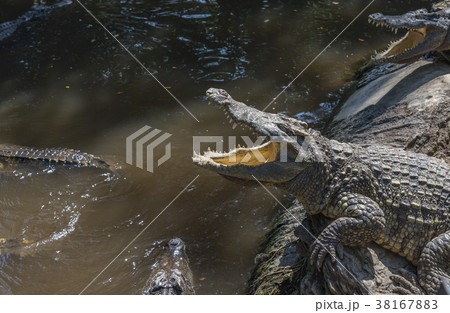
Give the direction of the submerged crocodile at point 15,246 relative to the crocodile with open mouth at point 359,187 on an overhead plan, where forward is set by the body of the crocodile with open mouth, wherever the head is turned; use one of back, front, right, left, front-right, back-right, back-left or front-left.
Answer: front

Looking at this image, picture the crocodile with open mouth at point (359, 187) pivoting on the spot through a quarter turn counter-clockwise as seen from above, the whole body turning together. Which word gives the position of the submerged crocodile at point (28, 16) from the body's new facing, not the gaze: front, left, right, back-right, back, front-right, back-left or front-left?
back-right

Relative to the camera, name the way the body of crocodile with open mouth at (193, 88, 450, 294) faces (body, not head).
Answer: to the viewer's left
